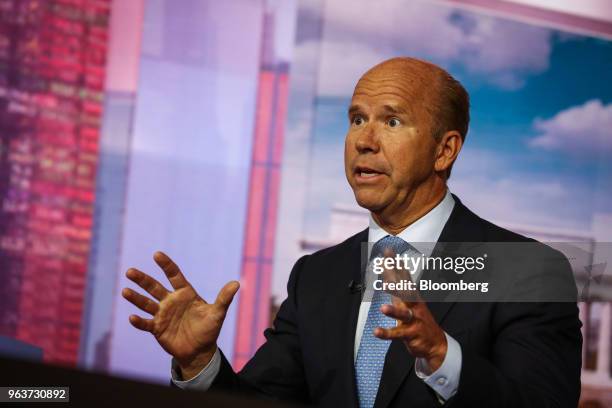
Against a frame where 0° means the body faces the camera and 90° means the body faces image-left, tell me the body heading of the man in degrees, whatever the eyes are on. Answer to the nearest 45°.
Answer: approximately 45°
